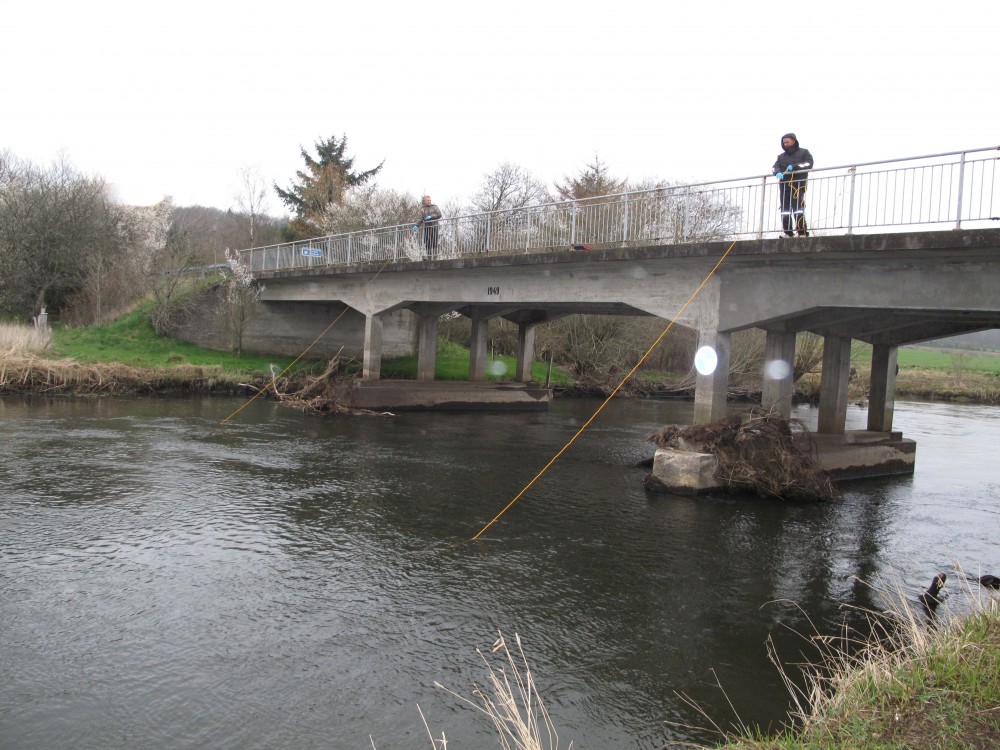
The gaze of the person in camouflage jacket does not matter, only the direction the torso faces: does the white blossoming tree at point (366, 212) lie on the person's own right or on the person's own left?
on the person's own right

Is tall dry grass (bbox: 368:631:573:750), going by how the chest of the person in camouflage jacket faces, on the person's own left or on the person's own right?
on the person's own left

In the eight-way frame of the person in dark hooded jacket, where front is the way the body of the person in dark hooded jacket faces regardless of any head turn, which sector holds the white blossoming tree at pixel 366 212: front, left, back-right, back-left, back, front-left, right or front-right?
right

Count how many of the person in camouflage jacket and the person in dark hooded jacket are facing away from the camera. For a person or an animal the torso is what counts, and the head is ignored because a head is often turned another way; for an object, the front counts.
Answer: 0

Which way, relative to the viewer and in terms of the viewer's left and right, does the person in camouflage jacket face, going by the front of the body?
facing the viewer and to the left of the viewer

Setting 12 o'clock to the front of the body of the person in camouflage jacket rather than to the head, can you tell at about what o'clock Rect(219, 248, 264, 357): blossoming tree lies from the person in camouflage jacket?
The blossoming tree is roughly at 3 o'clock from the person in camouflage jacket.

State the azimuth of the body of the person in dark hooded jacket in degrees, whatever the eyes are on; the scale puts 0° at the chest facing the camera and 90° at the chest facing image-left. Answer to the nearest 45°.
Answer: approximately 45°

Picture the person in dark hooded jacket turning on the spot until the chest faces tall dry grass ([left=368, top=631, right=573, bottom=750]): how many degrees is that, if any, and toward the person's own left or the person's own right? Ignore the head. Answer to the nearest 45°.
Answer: approximately 45° to the person's own left

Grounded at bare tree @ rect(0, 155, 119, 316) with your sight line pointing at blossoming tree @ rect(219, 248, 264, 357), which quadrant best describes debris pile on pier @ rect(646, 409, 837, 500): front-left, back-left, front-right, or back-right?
front-right

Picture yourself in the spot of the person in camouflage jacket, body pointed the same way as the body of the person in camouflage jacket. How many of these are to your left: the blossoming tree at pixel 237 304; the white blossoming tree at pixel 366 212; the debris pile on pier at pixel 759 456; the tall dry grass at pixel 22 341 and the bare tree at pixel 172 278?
1

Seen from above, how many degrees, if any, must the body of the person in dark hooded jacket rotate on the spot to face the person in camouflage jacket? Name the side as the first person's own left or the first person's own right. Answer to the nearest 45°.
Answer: approximately 90° to the first person's own right

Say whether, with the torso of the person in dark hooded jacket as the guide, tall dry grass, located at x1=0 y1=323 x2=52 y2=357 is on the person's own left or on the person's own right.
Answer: on the person's own right

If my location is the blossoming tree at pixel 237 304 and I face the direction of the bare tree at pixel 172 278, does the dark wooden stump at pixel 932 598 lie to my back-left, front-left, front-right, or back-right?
back-left

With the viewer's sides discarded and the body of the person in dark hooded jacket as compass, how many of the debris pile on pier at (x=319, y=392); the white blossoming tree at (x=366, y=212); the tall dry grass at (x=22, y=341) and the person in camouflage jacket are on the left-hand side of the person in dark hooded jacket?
0

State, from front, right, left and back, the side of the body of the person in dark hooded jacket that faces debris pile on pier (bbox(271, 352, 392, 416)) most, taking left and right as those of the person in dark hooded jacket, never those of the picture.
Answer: right

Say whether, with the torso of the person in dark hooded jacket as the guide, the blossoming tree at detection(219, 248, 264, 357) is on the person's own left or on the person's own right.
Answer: on the person's own right

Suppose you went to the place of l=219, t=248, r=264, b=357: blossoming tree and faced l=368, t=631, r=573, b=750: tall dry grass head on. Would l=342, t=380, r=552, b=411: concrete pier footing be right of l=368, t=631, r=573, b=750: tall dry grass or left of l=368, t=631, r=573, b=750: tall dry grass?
left

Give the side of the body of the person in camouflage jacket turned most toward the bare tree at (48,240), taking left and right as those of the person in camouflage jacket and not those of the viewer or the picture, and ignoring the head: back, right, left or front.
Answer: right
